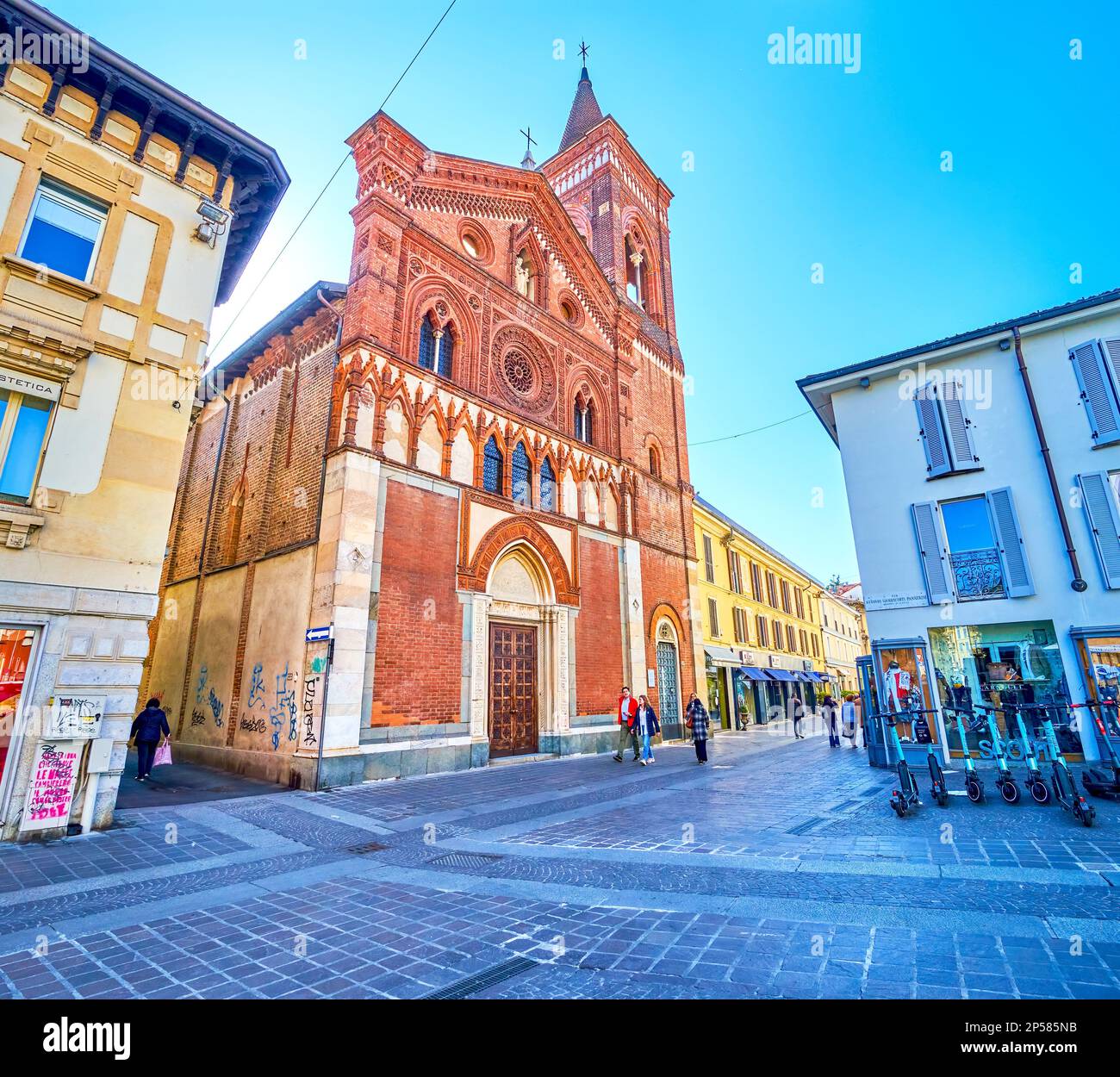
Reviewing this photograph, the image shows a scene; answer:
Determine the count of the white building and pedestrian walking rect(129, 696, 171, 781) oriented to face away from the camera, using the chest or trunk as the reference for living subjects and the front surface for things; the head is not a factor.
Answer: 1

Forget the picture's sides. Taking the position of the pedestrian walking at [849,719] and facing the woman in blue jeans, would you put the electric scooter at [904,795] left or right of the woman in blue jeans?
left

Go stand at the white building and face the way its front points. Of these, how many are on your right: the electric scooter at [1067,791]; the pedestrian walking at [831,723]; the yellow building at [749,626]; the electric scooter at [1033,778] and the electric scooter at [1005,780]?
2

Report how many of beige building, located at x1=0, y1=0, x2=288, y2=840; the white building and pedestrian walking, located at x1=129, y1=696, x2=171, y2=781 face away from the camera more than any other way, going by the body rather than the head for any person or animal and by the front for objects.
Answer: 1

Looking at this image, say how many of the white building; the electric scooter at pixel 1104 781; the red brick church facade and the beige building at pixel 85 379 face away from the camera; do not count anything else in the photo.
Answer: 0

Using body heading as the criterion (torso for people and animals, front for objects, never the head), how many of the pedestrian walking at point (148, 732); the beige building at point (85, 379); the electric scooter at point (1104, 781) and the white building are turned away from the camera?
1

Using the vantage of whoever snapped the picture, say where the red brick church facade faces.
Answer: facing the viewer and to the right of the viewer

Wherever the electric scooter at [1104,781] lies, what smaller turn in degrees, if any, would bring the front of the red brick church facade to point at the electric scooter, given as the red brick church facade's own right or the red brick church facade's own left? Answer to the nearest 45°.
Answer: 0° — it already faces it

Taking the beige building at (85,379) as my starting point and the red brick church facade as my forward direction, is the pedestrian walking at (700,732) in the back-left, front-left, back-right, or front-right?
front-right

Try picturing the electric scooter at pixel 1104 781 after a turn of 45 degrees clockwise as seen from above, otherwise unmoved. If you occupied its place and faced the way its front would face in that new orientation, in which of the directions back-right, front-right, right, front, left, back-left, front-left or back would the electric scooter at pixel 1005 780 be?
front-right

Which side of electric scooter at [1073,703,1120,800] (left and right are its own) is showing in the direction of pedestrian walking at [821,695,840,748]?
back

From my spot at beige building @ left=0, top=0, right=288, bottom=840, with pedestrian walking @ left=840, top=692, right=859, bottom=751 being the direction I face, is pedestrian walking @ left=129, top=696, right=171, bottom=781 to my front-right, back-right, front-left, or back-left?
front-left

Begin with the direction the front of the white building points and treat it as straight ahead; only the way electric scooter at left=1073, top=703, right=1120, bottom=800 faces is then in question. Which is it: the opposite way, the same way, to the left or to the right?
to the left

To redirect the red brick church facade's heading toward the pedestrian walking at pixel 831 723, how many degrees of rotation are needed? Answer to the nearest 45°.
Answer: approximately 45° to its left

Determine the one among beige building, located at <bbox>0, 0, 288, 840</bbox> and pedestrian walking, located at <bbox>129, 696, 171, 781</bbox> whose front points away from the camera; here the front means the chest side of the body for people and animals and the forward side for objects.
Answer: the pedestrian walking

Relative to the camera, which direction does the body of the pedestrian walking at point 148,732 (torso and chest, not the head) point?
away from the camera

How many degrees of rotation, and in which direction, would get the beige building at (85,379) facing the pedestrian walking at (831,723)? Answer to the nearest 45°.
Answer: approximately 45° to its left

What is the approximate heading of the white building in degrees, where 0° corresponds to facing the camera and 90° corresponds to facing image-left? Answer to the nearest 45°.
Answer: approximately 45°
